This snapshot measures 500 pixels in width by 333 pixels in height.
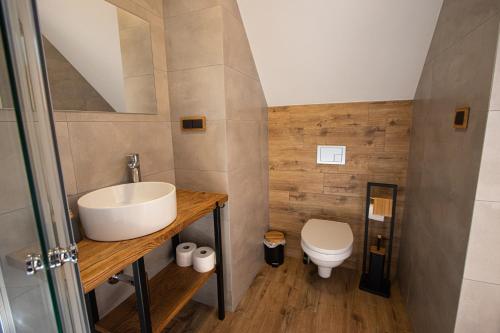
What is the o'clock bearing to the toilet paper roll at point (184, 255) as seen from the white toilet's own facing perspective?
The toilet paper roll is roughly at 2 o'clock from the white toilet.

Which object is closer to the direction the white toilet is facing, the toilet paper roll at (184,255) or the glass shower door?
the glass shower door

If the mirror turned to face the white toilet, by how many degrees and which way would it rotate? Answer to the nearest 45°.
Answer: approximately 45° to its left

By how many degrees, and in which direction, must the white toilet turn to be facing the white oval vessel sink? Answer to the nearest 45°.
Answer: approximately 45° to its right

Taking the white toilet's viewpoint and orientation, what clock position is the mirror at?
The mirror is roughly at 2 o'clock from the white toilet.

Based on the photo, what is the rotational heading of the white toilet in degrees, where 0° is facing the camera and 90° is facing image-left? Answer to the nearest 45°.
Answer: approximately 0°

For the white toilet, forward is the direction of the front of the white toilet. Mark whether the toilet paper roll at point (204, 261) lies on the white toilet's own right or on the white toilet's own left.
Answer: on the white toilet's own right

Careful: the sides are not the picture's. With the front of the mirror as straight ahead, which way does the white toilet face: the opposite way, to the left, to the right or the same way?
to the right
